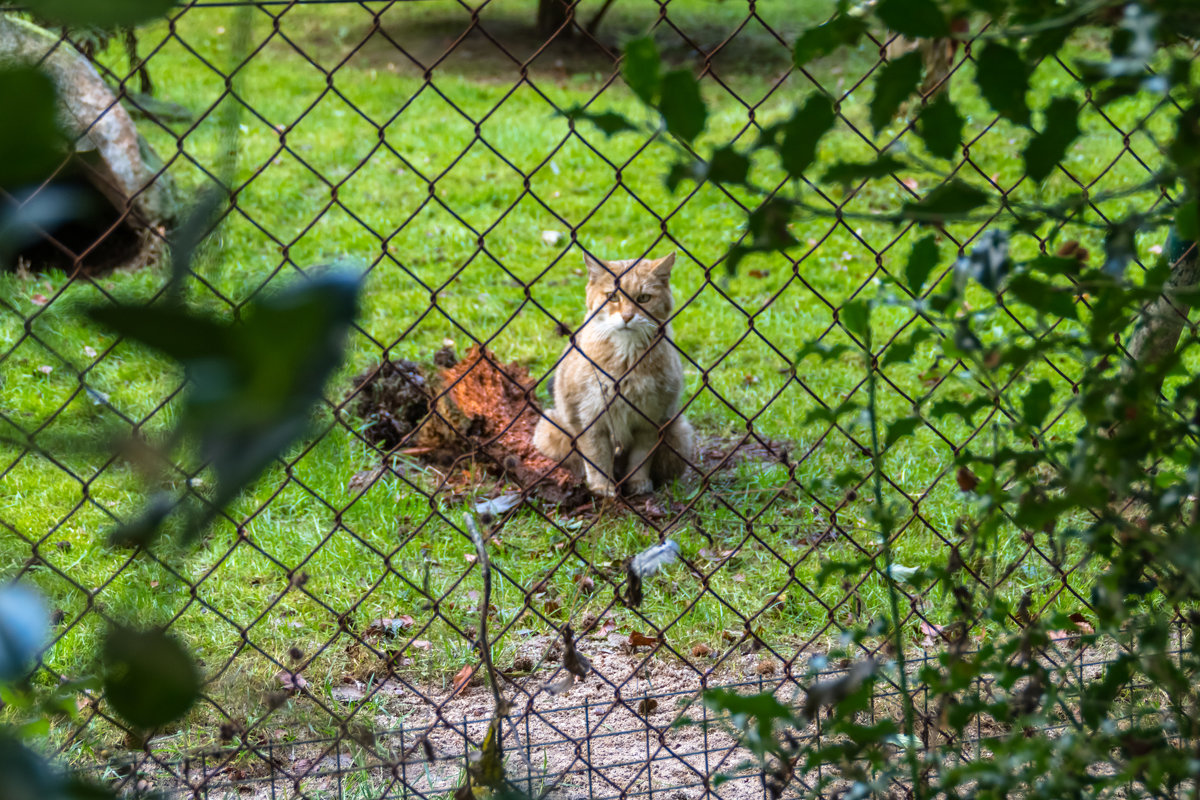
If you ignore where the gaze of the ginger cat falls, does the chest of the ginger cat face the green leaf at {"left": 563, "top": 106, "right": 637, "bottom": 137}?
yes

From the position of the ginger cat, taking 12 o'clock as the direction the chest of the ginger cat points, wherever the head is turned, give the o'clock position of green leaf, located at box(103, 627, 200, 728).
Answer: The green leaf is roughly at 12 o'clock from the ginger cat.

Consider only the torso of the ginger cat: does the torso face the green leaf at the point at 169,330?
yes

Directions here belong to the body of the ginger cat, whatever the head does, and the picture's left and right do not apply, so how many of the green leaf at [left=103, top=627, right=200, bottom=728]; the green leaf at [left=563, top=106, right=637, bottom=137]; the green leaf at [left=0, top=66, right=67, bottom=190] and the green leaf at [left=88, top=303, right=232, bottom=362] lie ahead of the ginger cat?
4

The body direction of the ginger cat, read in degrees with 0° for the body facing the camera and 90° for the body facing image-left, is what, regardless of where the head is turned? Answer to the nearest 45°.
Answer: approximately 0°

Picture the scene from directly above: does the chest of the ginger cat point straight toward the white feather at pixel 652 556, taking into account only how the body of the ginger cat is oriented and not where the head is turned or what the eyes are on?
yes
